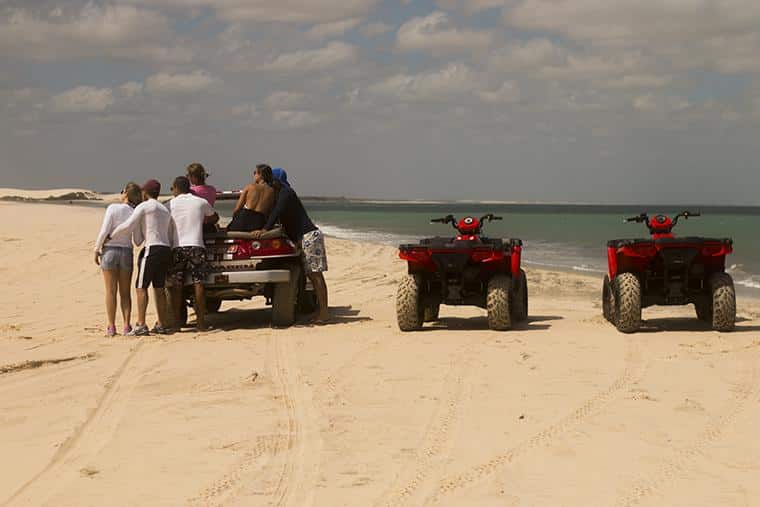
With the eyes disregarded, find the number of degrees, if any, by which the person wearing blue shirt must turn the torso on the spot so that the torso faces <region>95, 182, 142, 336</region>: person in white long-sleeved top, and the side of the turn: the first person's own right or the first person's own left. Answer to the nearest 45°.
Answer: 0° — they already face them

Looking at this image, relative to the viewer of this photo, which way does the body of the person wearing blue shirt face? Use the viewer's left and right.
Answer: facing to the left of the viewer

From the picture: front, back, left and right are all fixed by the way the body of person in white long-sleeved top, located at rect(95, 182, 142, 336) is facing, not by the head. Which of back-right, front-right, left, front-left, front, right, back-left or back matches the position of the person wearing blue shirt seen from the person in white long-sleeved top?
front-right

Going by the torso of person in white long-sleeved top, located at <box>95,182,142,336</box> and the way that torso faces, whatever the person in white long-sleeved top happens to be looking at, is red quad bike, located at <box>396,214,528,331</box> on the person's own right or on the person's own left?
on the person's own right

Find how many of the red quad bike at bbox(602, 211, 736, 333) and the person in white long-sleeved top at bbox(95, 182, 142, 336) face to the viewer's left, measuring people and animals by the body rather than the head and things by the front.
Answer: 0

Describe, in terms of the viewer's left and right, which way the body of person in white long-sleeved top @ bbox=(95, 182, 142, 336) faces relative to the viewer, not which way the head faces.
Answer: facing away from the viewer and to the right of the viewer
